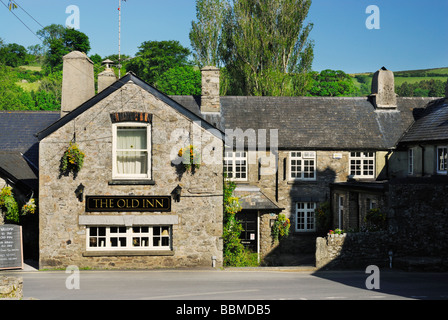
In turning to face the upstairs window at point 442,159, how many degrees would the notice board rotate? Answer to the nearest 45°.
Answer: approximately 90° to its left

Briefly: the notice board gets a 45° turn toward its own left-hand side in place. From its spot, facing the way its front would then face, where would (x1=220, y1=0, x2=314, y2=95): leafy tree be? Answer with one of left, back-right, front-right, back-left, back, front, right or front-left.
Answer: left

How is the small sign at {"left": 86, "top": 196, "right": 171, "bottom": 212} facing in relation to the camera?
toward the camera

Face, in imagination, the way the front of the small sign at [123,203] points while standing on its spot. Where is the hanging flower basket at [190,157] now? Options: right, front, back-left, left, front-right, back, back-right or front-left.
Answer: left

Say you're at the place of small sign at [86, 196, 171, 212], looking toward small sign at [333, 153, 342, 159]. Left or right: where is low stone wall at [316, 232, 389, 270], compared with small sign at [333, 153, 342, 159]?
right

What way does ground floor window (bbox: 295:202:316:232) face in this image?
toward the camera

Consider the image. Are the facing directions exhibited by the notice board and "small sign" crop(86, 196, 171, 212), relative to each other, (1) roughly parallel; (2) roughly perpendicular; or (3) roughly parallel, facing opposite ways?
roughly parallel

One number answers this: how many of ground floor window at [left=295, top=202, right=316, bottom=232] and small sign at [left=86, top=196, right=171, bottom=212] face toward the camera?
2

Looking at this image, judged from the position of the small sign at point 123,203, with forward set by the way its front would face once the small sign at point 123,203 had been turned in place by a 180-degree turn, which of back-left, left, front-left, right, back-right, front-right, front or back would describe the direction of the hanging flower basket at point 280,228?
front-right

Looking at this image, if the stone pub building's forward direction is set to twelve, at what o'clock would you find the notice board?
The notice board is roughly at 3 o'clock from the stone pub building.

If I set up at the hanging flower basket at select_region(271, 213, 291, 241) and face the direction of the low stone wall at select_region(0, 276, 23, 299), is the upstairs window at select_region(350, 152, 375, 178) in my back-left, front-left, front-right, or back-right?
back-left

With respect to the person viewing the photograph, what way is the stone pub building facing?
facing the viewer
